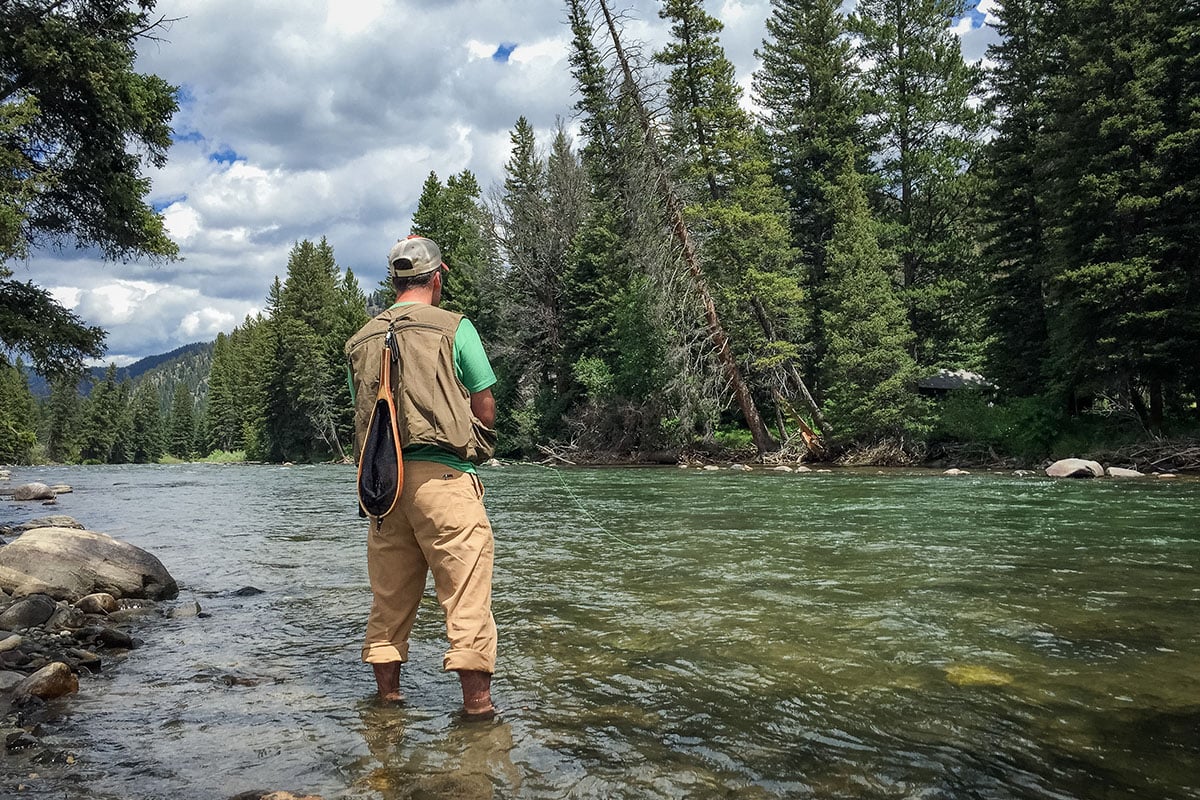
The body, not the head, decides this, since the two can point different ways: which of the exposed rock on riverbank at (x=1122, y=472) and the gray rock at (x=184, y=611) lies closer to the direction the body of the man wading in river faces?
the exposed rock on riverbank

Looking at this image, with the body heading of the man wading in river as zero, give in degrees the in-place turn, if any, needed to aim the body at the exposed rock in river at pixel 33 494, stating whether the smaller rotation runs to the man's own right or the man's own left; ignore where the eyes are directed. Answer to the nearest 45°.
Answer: approximately 90° to the man's own left

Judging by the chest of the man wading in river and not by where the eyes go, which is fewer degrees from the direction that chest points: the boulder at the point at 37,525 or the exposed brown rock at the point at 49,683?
the boulder

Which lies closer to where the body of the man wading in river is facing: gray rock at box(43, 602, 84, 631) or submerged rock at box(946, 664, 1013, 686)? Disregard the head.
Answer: the submerged rock

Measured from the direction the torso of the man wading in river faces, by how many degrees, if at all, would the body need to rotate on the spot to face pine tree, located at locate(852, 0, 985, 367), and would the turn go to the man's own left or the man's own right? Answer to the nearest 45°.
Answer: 0° — they already face it

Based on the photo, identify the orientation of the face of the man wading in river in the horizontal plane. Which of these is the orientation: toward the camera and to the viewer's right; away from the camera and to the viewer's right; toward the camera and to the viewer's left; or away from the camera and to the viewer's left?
away from the camera and to the viewer's right

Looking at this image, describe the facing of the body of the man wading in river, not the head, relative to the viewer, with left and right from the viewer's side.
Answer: facing away from the viewer and to the right of the viewer

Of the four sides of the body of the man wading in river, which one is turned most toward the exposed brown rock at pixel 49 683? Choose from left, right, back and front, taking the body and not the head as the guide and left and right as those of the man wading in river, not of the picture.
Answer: left

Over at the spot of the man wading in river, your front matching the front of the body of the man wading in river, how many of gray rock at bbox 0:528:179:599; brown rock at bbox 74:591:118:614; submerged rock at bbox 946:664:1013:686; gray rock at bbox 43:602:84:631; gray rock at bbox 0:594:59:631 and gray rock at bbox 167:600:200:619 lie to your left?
5

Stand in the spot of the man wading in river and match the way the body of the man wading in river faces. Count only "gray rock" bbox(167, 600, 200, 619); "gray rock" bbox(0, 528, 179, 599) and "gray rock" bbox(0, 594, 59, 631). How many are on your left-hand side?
3

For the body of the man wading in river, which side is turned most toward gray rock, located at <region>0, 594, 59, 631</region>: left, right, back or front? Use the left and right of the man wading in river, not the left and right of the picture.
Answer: left
